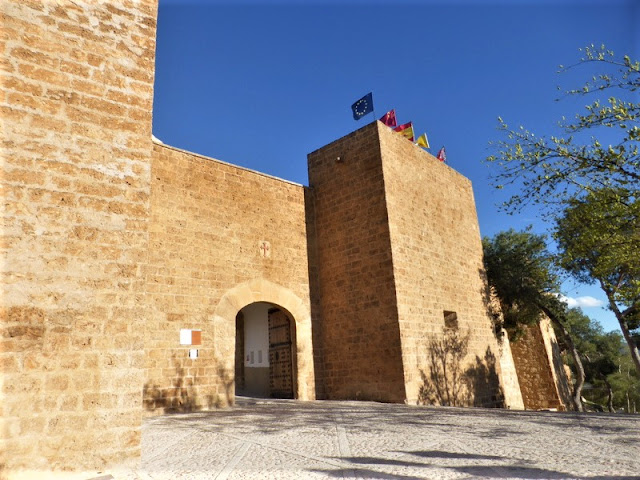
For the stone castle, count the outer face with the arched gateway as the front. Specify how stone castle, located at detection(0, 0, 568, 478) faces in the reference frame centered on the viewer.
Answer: facing the viewer and to the right of the viewer

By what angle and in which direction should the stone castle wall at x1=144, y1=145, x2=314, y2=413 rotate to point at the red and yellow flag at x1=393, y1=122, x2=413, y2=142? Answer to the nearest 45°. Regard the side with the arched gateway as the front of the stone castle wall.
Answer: approximately 90° to its left

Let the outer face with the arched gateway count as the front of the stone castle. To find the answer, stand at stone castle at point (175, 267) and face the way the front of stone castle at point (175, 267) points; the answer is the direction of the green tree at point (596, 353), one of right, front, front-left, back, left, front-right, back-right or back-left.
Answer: left

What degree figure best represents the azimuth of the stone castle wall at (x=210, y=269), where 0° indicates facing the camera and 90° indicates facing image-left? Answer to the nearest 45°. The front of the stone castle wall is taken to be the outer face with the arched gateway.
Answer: approximately 315°

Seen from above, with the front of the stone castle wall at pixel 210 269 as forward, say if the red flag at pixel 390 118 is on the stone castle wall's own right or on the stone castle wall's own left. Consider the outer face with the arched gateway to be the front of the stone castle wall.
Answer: on the stone castle wall's own left

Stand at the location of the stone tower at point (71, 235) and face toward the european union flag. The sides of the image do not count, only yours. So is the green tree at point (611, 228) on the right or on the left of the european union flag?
right

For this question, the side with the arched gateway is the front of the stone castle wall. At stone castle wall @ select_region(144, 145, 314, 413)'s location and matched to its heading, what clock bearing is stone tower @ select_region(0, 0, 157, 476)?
The stone tower is roughly at 2 o'clock from the stone castle wall.

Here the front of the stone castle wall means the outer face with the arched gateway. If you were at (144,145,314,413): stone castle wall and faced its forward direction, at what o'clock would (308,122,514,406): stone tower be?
The stone tower is roughly at 10 o'clock from the stone castle wall.
